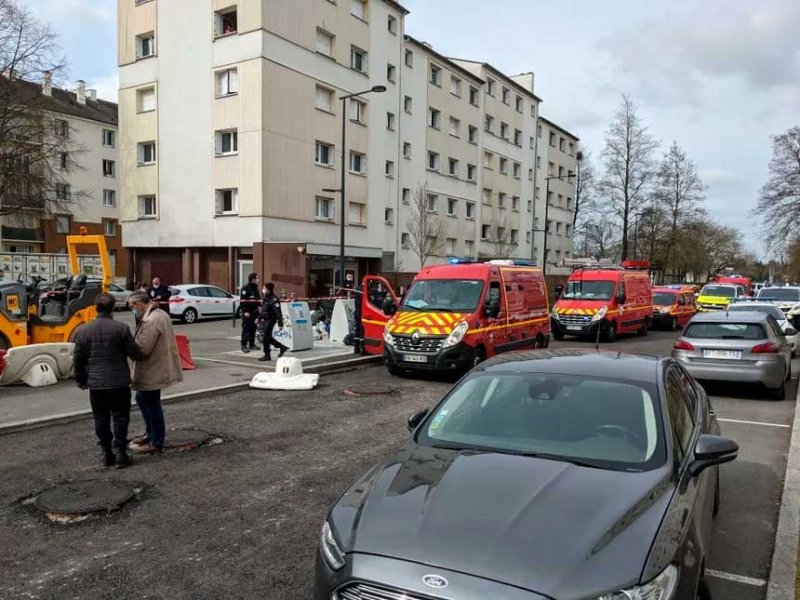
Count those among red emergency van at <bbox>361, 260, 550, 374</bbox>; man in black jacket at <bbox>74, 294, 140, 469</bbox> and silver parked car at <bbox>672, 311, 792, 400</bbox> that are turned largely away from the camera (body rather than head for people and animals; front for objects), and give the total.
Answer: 2

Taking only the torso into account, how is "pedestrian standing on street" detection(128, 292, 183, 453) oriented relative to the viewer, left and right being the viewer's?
facing to the left of the viewer

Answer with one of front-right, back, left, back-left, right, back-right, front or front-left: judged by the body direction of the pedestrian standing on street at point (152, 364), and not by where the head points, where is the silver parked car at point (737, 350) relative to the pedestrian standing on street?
back

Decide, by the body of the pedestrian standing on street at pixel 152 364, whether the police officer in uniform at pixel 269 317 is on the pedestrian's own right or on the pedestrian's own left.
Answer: on the pedestrian's own right

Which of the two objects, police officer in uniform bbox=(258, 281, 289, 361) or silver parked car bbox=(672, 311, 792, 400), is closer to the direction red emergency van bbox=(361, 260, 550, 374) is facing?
the police officer in uniform

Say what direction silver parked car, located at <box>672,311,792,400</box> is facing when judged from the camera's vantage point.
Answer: facing away from the viewer

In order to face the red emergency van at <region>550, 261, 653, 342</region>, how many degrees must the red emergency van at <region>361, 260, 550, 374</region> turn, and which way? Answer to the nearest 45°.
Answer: approximately 180°

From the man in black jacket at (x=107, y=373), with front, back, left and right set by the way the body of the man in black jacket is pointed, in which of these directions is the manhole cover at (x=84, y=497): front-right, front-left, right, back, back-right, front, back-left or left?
back

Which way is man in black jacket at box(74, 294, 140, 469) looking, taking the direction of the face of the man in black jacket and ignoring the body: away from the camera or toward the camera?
away from the camera

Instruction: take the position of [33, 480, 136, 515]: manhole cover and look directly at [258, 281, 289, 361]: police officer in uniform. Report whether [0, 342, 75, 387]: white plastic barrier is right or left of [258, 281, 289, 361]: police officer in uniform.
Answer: left

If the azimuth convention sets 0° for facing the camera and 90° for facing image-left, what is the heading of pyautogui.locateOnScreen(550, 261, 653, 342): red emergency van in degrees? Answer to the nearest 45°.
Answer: approximately 45°

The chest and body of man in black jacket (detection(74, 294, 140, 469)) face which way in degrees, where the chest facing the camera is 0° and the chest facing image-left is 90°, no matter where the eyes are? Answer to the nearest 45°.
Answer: approximately 180°
